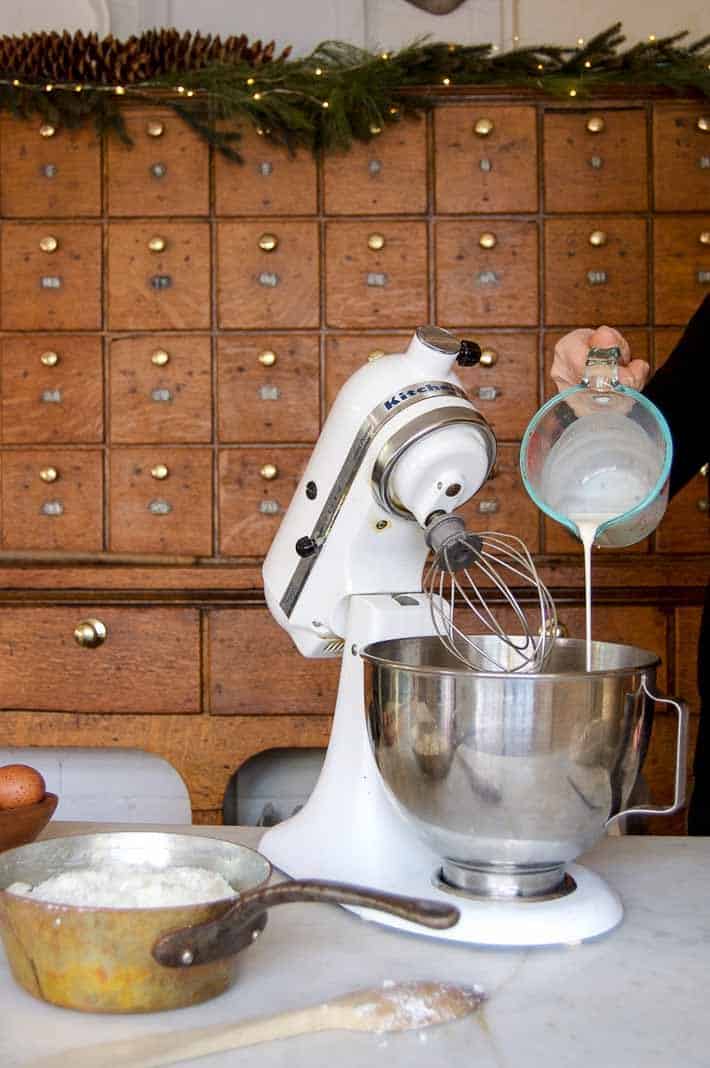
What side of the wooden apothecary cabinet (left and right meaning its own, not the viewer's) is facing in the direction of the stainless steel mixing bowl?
front

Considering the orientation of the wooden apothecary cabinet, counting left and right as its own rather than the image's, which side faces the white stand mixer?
front

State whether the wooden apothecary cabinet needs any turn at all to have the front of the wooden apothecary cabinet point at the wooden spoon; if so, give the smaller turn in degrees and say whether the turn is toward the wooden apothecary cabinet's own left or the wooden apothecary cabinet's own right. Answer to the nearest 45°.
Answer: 0° — it already faces it

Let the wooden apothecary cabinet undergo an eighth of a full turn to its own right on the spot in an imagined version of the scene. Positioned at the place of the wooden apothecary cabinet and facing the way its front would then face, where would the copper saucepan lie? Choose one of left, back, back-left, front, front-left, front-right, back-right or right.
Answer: front-left

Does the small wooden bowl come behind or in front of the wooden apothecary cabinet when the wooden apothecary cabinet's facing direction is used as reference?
in front

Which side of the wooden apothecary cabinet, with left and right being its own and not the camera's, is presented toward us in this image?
front
